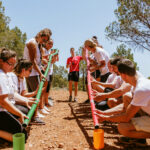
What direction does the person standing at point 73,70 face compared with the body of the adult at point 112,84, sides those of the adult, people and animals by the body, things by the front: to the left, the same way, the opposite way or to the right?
to the left

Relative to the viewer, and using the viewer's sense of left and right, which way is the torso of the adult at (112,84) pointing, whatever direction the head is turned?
facing to the left of the viewer

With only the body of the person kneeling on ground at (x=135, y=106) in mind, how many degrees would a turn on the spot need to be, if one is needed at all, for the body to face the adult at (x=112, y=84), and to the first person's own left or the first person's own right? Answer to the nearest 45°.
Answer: approximately 90° to the first person's own right

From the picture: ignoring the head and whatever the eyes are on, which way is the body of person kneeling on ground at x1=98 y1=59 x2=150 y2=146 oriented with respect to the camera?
to the viewer's left

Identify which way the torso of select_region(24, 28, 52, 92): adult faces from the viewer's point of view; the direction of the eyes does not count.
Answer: to the viewer's right

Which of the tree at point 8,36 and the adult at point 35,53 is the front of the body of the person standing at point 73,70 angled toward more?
the adult

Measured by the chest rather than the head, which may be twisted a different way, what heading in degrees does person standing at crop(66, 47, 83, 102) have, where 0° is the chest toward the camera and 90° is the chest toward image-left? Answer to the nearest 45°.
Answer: approximately 0°

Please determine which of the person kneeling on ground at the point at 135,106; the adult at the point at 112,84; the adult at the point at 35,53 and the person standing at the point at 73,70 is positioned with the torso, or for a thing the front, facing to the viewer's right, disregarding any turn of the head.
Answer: the adult at the point at 35,53

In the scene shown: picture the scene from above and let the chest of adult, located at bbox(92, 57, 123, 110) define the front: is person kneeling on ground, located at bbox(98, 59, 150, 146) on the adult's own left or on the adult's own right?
on the adult's own left
